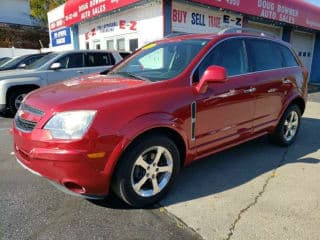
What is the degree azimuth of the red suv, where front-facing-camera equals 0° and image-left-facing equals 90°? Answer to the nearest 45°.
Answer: approximately 45°

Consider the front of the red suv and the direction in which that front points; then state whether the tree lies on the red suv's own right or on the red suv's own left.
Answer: on the red suv's own right

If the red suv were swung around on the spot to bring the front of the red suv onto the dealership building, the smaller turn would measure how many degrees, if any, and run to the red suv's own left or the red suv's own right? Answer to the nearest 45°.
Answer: approximately 135° to the red suv's own right
